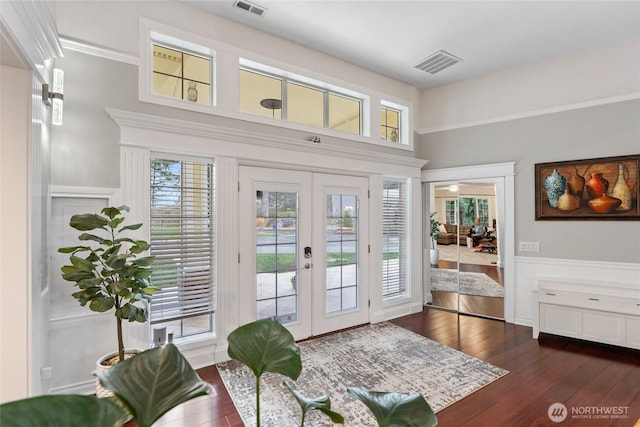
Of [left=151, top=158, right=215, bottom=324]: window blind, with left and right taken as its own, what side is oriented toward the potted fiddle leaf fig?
right

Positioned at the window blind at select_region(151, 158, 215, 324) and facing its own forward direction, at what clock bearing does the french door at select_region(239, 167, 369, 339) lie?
The french door is roughly at 10 o'clock from the window blind.

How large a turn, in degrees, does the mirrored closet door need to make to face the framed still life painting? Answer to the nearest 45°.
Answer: approximately 135° to its left

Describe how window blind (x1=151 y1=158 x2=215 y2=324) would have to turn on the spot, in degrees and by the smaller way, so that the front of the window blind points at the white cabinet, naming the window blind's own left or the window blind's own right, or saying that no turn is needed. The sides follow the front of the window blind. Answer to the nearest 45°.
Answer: approximately 45° to the window blind's own left
